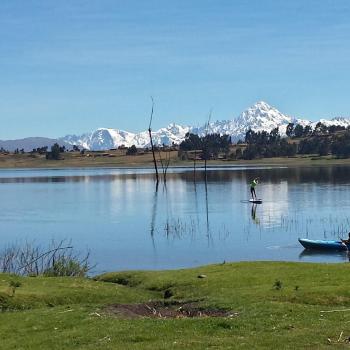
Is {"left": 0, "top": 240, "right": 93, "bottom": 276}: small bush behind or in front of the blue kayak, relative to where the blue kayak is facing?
in front

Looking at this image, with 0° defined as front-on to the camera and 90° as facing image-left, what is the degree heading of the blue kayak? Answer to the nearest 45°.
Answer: approximately 90°

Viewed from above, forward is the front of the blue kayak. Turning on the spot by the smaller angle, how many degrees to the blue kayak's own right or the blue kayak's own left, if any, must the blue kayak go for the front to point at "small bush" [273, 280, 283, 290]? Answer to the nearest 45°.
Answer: approximately 90° to the blue kayak's own left
